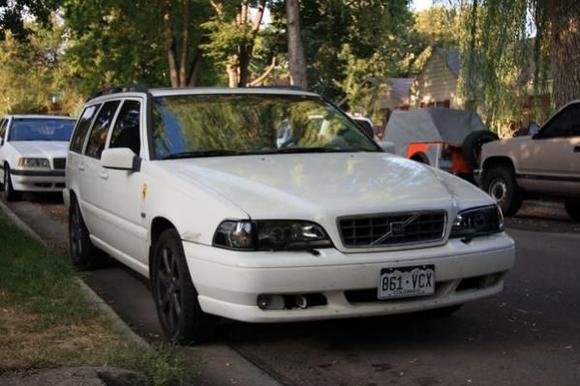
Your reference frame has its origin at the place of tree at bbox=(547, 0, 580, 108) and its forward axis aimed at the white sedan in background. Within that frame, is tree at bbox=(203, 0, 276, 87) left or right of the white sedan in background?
right

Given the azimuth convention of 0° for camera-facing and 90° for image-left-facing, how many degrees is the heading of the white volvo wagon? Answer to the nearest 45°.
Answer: approximately 315°

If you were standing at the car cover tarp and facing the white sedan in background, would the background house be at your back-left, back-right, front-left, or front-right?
back-right

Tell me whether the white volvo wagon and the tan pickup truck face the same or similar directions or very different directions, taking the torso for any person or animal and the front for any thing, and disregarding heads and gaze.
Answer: very different directions

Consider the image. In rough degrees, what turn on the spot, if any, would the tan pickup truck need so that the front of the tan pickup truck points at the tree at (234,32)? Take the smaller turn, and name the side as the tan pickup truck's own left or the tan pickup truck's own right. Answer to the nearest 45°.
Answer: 0° — it already faces it

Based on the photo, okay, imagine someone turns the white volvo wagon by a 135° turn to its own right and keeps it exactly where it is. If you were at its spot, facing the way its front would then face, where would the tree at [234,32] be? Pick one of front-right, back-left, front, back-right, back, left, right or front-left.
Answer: right

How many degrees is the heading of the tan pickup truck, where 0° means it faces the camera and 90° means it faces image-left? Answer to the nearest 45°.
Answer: approximately 135°

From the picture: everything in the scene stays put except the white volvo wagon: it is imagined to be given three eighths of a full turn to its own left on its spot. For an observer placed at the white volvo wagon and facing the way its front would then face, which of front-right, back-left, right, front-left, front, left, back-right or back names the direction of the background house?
front

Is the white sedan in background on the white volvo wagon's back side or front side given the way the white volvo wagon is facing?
on the back side

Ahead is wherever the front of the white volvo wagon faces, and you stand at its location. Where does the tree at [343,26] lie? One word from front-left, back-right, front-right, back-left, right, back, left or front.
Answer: back-left

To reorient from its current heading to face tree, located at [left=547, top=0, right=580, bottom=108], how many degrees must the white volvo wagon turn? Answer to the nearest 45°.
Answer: approximately 90° to its left
